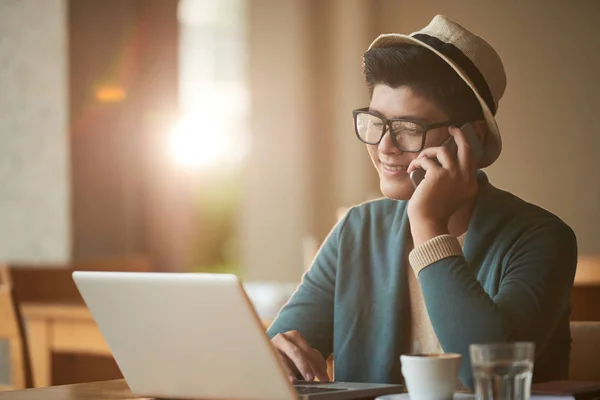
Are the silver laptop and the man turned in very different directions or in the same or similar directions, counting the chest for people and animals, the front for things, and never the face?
very different directions

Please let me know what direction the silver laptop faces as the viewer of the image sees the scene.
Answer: facing away from the viewer and to the right of the viewer

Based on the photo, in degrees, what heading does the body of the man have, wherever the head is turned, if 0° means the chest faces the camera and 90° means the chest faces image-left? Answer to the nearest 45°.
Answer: approximately 45°
